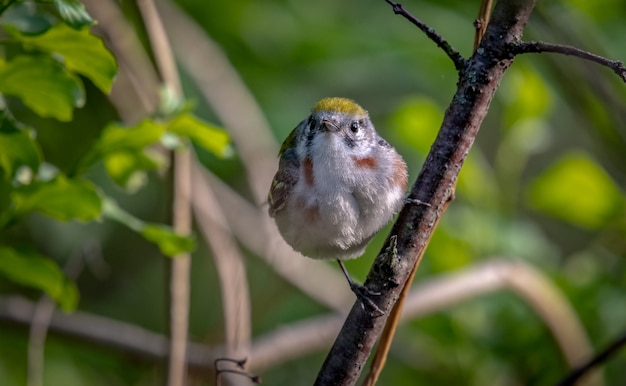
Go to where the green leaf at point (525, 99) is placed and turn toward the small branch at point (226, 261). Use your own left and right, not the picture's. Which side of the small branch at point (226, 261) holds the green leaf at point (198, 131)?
left

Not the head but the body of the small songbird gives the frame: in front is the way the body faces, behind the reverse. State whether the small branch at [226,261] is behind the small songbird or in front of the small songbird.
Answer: behind

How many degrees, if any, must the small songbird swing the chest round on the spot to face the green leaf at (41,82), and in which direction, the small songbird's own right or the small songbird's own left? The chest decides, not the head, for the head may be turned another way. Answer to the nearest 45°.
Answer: approximately 45° to the small songbird's own right

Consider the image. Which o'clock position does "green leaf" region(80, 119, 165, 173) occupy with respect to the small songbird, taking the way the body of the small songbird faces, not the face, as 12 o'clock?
The green leaf is roughly at 4 o'clock from the small songbird.

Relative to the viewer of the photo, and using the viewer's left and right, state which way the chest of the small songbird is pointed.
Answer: facing the viewer
